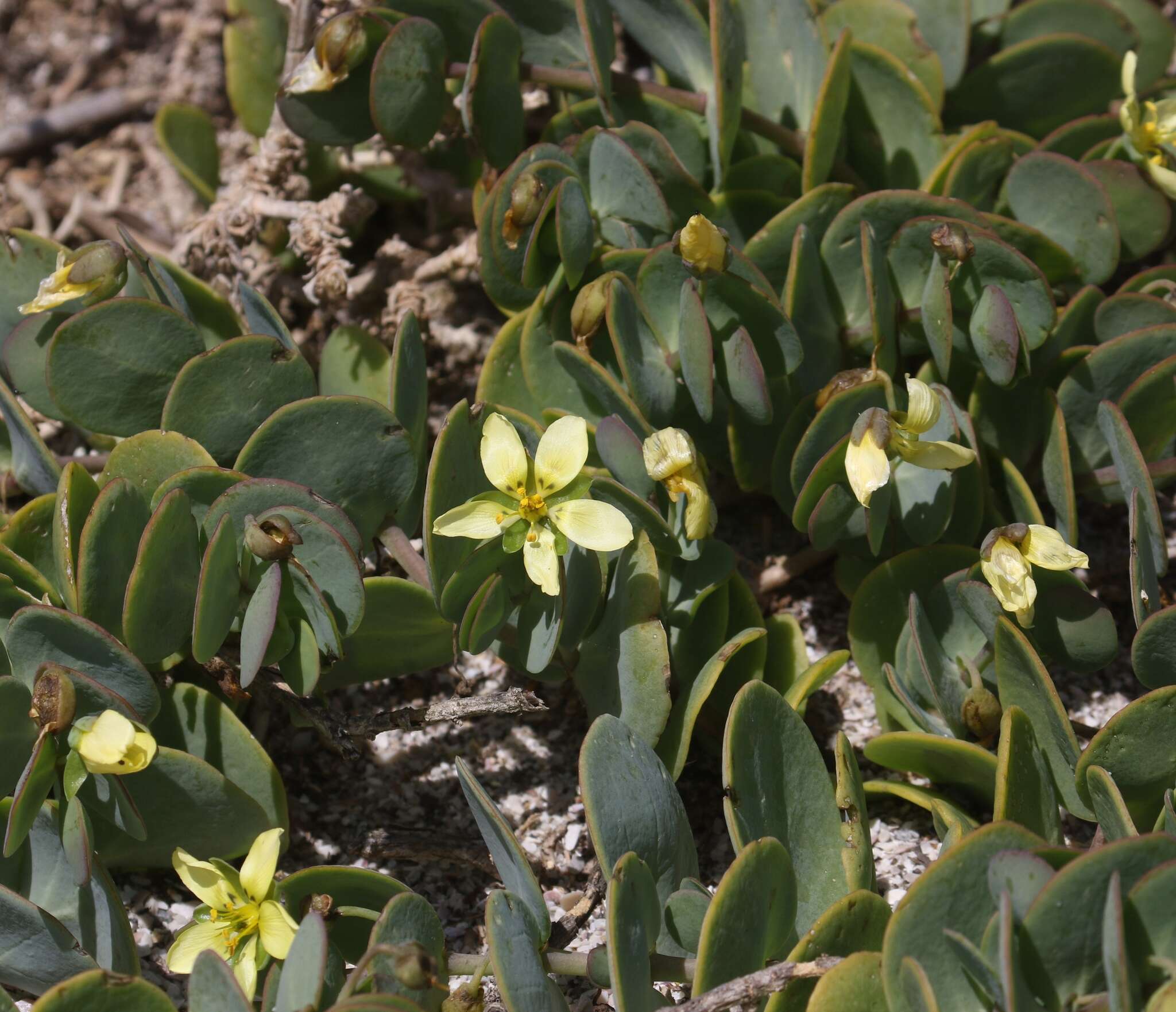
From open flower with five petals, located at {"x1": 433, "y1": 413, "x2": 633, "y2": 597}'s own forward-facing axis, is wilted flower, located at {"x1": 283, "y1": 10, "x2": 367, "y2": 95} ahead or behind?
behind

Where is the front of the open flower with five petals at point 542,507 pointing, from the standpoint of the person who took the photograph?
facing the viewer

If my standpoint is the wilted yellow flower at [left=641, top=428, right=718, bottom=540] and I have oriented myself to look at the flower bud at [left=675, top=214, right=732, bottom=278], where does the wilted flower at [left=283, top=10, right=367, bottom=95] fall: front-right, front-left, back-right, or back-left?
front-left

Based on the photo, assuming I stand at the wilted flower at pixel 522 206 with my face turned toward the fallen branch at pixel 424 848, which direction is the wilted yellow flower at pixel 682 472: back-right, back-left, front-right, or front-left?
front-left
